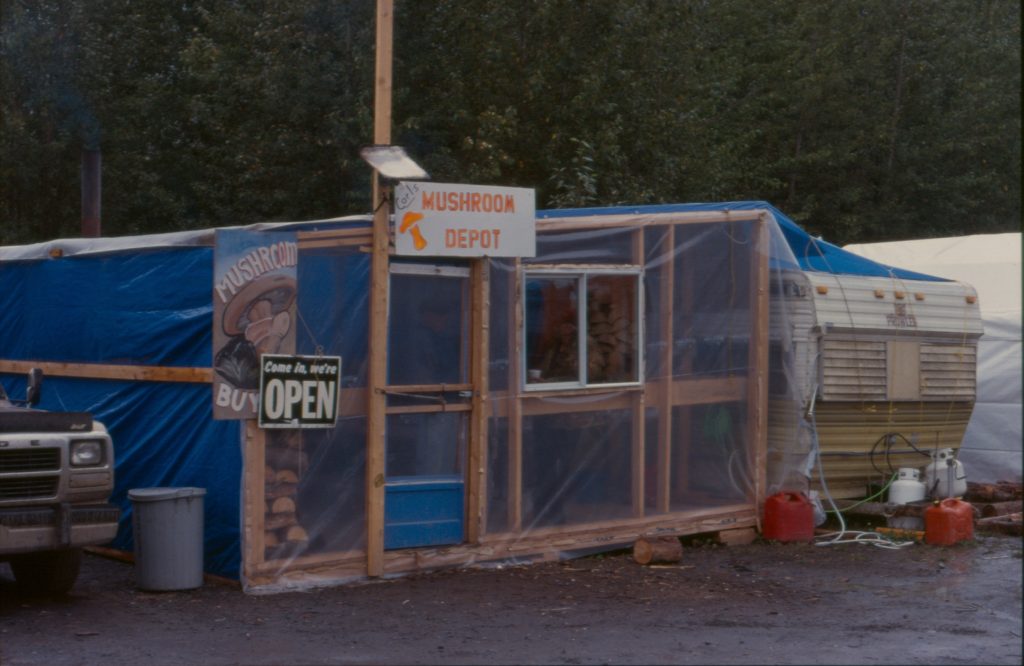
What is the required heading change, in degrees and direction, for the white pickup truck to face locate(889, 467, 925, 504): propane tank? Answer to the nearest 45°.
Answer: approximately 45° to its left

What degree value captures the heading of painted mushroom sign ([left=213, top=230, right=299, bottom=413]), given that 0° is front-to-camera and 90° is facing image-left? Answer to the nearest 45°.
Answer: approximately 0°

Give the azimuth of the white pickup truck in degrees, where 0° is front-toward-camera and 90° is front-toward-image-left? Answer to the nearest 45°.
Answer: approximately 315°

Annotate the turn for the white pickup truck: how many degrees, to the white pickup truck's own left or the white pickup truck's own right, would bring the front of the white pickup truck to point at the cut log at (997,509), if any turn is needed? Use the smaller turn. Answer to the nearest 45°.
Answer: approximately 45° to the white pickup truck's own left

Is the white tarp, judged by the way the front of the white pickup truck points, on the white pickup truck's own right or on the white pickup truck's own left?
on the white pickup truck's own left

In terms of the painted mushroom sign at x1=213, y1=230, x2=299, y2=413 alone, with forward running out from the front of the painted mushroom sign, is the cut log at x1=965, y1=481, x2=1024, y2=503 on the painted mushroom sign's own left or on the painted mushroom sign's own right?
on the painted mushroom sign's own left

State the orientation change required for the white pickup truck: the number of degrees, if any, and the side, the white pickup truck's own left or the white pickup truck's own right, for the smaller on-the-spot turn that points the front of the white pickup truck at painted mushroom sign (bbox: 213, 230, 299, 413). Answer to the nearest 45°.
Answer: approximately 45° to the white pickup truck's own left
